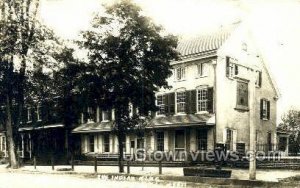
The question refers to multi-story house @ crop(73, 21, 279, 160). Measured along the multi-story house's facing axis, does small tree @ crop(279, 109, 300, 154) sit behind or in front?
behind

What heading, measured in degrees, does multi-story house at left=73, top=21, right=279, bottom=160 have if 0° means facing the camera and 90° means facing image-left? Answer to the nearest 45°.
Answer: approximately 45°
